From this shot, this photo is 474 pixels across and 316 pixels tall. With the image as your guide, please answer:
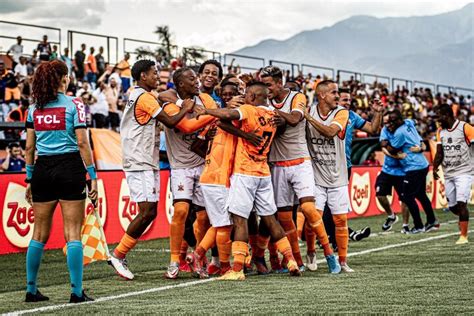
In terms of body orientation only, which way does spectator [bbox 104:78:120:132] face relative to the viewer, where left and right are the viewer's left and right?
facing the viewer and to the right of the viewer

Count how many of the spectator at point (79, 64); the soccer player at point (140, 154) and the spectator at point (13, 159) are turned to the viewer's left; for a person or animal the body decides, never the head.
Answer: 0

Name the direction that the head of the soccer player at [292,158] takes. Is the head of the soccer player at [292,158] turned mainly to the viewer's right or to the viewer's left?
to the viewer's left

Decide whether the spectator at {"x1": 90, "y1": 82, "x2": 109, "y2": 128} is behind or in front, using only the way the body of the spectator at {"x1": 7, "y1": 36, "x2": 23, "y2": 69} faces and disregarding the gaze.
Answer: in front

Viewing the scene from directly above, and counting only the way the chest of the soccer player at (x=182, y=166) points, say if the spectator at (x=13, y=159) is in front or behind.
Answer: behind

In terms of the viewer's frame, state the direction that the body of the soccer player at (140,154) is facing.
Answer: to the viewer's right

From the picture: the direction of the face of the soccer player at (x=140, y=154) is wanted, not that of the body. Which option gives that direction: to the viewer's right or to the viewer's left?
to the viewer's right

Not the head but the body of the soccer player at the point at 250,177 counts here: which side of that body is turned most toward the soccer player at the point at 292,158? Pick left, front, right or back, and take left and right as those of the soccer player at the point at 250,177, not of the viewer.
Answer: right

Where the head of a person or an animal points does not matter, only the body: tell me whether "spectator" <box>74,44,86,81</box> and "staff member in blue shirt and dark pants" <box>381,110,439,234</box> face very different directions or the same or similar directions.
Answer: very different directions

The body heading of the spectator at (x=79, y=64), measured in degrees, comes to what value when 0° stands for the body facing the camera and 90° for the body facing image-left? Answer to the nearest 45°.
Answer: approximately 315°

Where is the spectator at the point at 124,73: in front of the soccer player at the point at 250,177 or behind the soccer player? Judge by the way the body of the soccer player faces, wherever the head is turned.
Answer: in front

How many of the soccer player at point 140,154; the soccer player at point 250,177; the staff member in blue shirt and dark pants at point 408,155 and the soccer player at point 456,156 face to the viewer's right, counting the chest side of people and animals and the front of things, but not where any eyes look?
1

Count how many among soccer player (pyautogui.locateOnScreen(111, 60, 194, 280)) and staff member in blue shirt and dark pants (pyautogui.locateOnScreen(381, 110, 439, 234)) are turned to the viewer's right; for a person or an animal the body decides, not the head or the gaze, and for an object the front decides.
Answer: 1

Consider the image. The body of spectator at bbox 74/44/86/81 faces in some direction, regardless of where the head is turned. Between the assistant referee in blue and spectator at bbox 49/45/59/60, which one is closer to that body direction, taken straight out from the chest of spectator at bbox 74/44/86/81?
the assistant referee in blue
